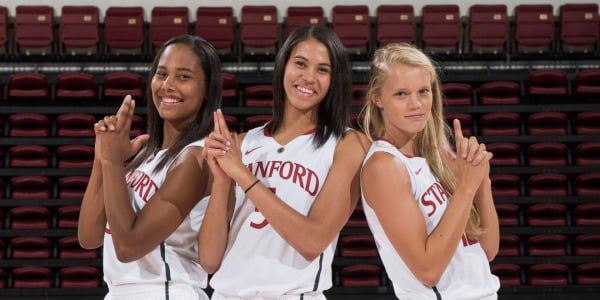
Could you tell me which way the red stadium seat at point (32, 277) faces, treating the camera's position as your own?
facing the viewer

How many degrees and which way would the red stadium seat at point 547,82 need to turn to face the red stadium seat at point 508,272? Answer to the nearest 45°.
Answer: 0° — it already faces it

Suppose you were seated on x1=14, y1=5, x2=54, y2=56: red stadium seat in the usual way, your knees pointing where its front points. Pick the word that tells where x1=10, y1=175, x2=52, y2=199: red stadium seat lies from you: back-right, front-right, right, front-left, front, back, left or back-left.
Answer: front

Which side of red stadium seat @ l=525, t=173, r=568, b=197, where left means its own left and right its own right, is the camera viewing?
front

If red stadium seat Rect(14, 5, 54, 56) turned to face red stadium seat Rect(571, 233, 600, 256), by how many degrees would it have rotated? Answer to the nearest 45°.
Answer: approximately 45° to its left

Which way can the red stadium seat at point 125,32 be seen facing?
toward the camera

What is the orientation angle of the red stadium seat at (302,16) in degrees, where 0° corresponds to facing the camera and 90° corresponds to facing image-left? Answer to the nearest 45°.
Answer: approximately 0°

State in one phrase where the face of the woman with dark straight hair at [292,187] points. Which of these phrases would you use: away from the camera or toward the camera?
toward the camera

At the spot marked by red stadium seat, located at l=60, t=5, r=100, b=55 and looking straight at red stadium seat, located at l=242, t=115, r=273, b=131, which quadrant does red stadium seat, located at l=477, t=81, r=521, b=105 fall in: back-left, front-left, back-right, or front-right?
front-left

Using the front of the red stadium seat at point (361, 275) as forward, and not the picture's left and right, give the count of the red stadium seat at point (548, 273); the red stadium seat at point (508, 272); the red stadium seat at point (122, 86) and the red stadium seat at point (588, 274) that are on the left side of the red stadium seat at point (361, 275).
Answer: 3
